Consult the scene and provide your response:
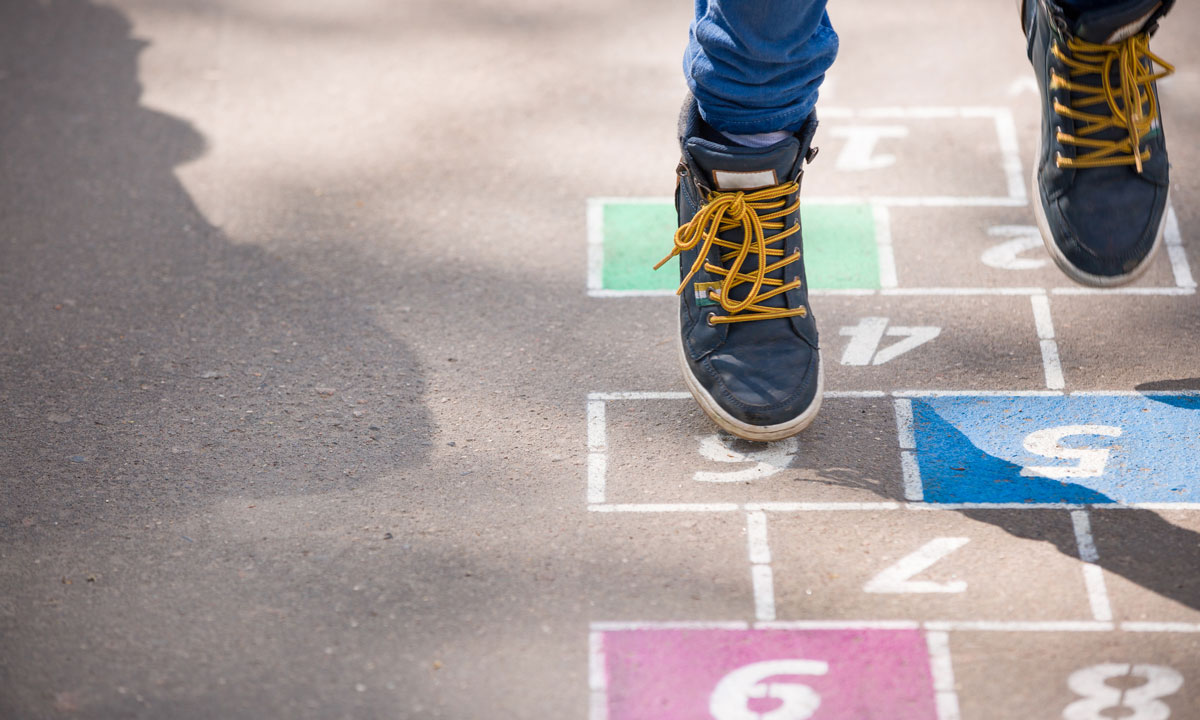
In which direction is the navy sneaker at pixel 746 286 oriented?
toward the camera

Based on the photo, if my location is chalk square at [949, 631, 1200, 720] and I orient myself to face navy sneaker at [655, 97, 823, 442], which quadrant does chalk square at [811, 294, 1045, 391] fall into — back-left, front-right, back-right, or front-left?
front-right

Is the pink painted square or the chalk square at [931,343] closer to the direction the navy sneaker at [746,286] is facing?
the pink painted square

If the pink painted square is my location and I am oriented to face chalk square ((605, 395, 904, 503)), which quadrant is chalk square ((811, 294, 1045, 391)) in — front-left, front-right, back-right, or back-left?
front-right

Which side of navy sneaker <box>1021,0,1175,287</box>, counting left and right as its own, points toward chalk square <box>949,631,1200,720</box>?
front

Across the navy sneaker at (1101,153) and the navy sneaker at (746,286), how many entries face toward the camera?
2

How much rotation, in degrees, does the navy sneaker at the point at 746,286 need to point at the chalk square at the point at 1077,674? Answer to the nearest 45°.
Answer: approximately 45° to its left

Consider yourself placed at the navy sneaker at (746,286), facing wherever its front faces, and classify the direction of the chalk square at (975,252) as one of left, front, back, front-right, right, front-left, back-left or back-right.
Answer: back-left

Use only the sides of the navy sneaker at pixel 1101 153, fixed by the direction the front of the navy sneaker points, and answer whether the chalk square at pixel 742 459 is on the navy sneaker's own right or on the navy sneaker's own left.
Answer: on the navy sneaker's own right

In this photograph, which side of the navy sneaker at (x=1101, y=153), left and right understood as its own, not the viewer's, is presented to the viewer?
front

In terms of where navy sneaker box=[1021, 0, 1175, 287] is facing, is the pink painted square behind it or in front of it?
in front

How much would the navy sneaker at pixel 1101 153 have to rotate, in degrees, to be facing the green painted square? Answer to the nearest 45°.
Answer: approximately 135° to its right

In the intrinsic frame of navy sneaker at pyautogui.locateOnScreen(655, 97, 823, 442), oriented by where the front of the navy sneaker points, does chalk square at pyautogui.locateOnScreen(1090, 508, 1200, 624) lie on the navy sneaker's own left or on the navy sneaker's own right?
on the navy sneaker's own left

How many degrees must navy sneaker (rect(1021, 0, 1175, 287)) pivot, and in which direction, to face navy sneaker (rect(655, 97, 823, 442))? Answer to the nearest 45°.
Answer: approximately 45° to its right
